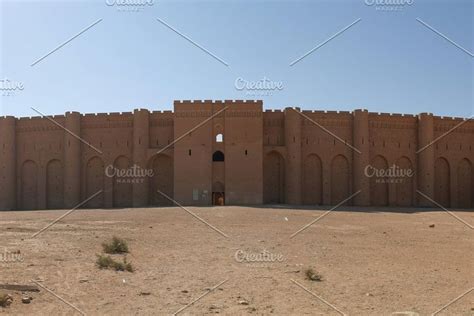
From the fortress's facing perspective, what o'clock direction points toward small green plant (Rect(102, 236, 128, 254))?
The small green plant is roughly at 12 o'clock from the fortress.

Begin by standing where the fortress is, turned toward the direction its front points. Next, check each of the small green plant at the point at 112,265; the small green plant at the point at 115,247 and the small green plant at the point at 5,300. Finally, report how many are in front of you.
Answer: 3

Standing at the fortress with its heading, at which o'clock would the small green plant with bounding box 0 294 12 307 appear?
The small green plant is roughly at 12 o'clock from the fortress.

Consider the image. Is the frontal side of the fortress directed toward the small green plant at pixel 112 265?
yes

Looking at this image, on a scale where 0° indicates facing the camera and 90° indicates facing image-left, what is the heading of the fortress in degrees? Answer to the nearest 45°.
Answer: approximately 0°

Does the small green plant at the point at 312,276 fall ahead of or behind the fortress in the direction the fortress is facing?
ahead
